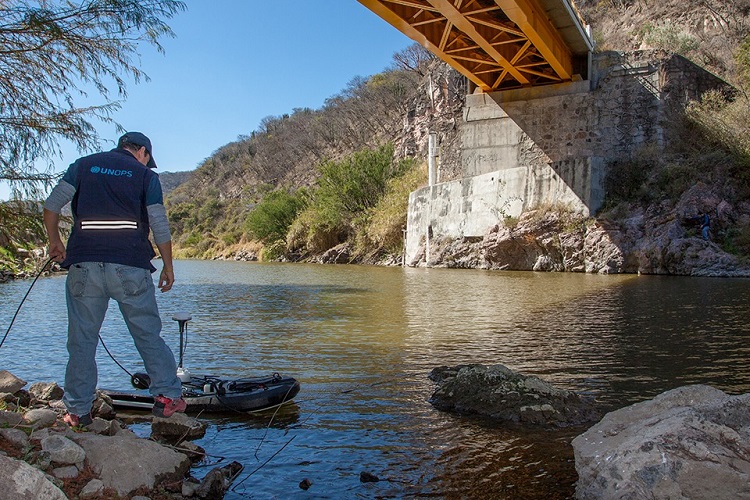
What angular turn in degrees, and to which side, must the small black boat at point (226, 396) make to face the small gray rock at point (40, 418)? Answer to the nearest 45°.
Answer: approximately 135° to its right

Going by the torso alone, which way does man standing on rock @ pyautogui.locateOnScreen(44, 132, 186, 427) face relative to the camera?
away from the camera

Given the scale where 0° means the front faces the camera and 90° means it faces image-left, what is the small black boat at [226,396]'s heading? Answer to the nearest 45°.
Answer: approximately 270°

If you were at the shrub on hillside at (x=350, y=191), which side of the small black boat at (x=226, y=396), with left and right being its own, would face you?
left

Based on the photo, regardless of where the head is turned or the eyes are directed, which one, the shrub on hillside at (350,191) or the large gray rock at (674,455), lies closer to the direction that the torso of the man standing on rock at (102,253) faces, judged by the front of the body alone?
the shrub on hillside

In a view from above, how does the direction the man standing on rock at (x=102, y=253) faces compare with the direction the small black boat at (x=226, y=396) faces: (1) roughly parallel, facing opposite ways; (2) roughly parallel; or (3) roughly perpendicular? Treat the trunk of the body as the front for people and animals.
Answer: roughly perpendicular

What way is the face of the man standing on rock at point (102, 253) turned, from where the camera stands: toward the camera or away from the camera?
away from the camera

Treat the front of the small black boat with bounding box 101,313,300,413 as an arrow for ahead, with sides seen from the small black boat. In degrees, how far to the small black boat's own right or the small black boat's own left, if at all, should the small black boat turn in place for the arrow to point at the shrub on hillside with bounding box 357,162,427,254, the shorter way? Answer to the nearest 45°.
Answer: approximately 90° to the small black boat's own left

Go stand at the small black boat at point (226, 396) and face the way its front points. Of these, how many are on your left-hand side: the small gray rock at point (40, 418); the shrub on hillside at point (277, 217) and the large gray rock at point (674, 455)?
1

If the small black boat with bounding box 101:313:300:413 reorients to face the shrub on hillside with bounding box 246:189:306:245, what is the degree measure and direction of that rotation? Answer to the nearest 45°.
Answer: approximately 90° to its left

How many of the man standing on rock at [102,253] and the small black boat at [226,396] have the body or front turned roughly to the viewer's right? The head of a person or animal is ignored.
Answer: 1

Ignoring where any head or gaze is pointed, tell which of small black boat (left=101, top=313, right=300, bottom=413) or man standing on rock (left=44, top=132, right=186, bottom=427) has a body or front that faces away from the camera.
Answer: the man standing on rock
